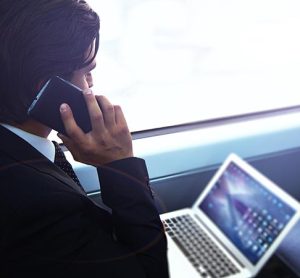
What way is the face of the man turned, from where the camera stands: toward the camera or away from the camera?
away from the camera

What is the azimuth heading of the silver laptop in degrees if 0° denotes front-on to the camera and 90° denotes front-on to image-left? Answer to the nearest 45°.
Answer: approximately 45°
